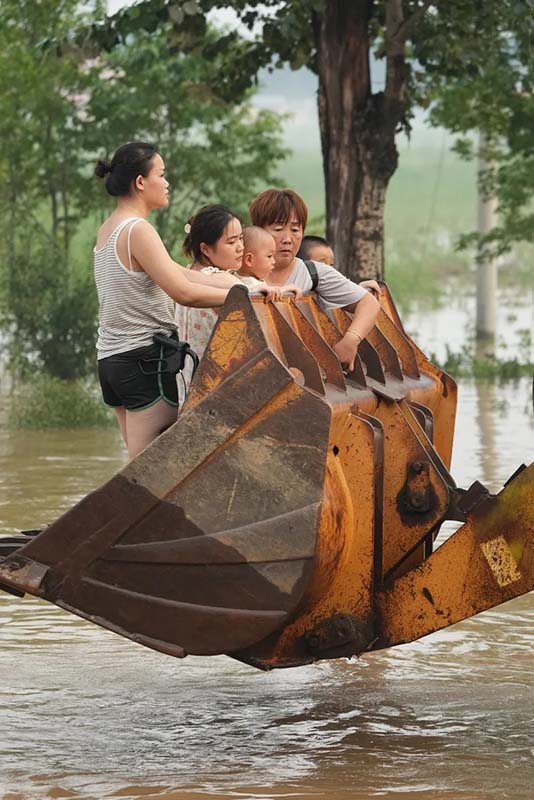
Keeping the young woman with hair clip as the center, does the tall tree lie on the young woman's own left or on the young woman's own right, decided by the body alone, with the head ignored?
on the young woman's own left

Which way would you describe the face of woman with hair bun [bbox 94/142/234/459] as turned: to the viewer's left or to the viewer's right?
to the viewer's right

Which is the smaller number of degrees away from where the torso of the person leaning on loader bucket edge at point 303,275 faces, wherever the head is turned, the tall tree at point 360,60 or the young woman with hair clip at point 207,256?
the young woman with hair clip

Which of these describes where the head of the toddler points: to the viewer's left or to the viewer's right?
to the viewer's right

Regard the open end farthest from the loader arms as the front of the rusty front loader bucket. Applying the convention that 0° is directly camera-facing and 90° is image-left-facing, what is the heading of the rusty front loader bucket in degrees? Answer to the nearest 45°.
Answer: approximately 90°

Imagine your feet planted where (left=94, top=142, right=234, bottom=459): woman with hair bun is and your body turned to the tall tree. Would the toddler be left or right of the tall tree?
right
